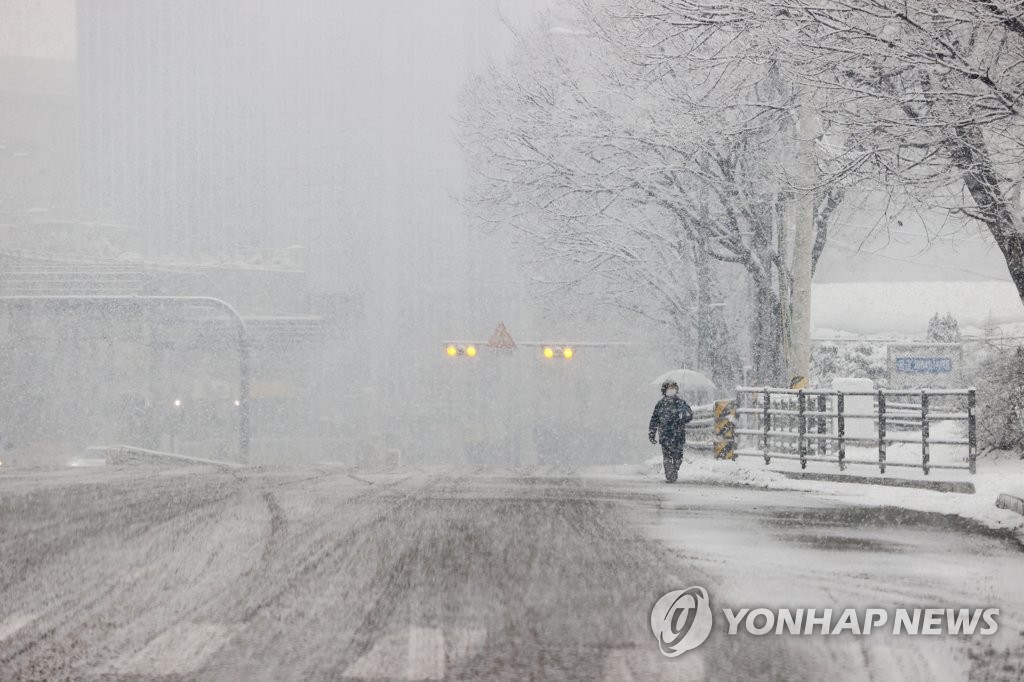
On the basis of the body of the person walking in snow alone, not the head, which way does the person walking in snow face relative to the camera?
toward the camera

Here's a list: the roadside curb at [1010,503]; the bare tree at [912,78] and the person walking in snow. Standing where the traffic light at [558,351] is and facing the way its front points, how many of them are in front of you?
3

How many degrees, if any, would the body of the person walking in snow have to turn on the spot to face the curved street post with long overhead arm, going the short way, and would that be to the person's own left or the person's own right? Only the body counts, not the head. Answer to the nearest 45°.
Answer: approximately 135° to the person's own right

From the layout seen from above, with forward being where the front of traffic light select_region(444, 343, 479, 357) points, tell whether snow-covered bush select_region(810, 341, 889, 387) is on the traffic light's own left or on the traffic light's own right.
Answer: on the traffic light's own left

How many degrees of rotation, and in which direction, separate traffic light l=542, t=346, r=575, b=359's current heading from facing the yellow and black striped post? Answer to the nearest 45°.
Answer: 0° — it already faces it

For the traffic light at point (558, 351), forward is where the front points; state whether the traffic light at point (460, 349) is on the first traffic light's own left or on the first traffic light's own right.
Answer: on the first traffic light's own right

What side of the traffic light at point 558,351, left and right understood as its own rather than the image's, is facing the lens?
front

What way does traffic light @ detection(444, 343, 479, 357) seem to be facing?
toward the camera

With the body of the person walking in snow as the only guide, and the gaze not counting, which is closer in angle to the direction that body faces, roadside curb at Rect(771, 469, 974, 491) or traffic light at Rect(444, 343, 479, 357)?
the roadside curb

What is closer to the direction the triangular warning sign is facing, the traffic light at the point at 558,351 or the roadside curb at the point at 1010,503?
the roadside curb

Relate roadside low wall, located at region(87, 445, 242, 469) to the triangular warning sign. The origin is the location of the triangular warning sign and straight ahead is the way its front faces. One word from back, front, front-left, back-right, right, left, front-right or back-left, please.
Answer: right
